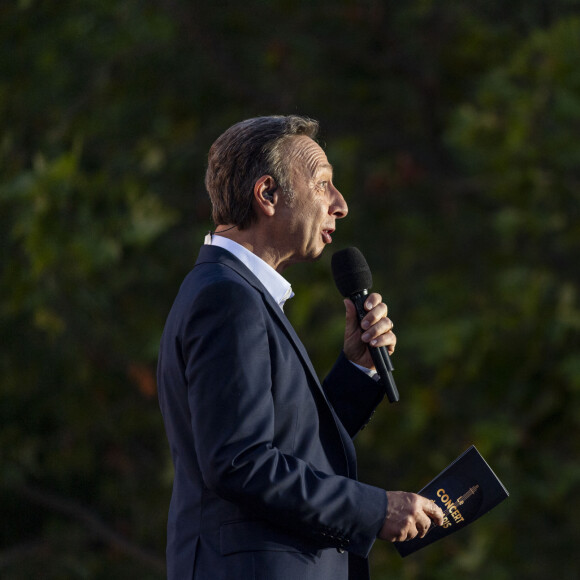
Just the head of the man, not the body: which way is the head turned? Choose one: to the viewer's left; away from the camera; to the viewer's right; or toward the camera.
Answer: to the viewer's right

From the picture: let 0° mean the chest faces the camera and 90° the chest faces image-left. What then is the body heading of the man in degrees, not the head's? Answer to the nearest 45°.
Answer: approximately 270°
